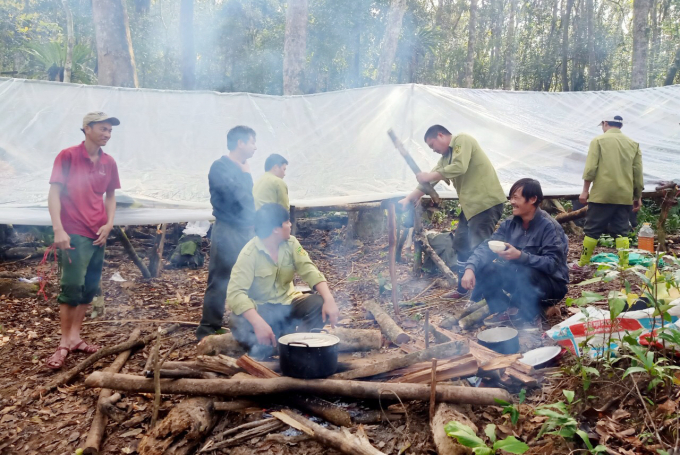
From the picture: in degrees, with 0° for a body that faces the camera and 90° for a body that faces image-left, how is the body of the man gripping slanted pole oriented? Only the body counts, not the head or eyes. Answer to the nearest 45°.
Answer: approximately 90°

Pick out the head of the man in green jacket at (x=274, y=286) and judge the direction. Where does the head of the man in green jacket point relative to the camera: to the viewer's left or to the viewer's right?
to the viewer's right

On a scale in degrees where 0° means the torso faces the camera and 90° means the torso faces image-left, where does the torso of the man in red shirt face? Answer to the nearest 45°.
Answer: approximately 315°

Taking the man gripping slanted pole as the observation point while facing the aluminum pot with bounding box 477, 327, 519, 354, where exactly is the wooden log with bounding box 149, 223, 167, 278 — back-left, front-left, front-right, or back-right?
back-right

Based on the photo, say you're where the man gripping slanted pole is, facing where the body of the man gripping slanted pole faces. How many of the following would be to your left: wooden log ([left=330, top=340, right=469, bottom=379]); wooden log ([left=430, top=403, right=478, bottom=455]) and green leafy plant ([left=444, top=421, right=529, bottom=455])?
3

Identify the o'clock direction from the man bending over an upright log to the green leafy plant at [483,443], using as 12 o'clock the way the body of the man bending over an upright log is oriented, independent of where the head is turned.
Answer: The green leafy plant is roughly at 9 o'clock from the man bending over an upright log.

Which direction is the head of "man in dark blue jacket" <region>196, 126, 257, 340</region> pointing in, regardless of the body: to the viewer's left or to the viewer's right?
to the viewer's right

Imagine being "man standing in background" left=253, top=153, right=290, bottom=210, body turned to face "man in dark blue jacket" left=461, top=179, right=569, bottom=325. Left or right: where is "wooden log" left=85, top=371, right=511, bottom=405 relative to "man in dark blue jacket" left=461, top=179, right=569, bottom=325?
right

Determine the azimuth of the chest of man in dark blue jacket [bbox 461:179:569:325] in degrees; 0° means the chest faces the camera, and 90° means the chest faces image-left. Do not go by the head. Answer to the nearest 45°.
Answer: approximately 45°

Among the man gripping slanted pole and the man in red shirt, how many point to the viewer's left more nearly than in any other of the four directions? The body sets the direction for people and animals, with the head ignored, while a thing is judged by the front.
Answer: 1
